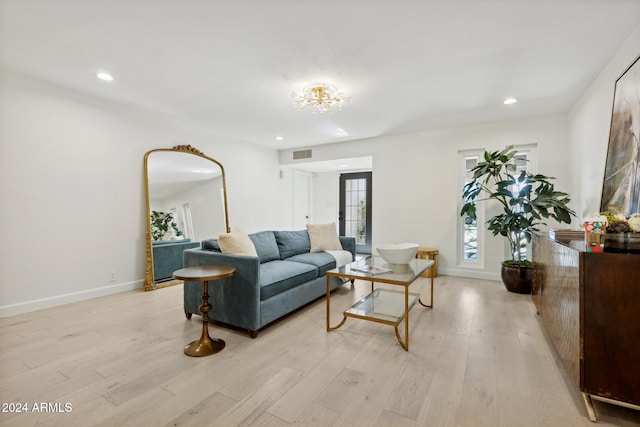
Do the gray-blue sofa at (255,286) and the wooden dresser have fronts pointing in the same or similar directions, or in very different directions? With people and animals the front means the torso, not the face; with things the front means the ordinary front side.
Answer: very different directions

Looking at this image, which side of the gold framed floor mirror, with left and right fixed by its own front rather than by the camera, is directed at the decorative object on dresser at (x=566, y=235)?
front

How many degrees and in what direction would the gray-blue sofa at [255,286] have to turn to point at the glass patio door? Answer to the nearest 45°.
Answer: approximately 90° to its left

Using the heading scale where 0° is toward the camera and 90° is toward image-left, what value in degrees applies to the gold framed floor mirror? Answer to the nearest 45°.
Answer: approximately 315°

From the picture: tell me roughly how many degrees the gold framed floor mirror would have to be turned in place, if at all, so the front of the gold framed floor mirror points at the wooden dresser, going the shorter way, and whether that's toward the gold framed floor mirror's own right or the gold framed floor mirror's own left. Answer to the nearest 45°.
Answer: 0° — it already faces it

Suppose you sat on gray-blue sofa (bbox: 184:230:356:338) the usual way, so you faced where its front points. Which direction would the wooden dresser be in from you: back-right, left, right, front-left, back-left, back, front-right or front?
front

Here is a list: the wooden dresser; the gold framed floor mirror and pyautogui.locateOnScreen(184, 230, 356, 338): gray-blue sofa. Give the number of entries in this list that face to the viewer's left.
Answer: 1

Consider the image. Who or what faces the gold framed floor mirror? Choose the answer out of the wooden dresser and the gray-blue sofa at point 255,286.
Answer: the wooden dresser

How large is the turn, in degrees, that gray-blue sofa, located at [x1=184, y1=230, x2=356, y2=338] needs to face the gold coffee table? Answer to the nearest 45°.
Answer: approximately 45° to its left

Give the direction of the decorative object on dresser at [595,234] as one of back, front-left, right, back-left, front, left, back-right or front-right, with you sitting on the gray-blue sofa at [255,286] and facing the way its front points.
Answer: front

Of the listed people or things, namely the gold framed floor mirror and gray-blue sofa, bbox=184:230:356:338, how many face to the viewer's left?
0

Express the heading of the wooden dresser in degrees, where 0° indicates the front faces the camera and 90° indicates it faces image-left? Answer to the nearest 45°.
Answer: approximately 90°
